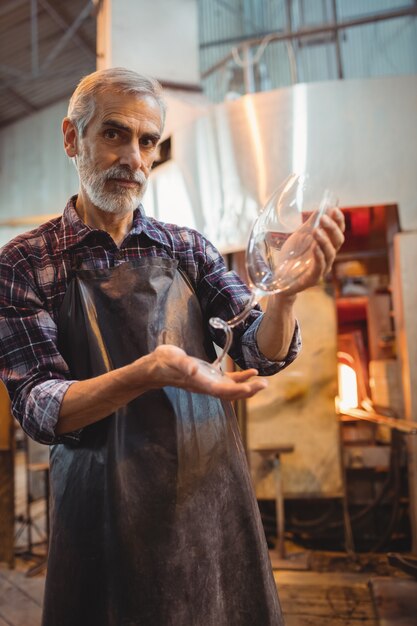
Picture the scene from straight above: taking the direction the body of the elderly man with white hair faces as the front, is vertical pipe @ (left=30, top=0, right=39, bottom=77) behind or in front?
behind

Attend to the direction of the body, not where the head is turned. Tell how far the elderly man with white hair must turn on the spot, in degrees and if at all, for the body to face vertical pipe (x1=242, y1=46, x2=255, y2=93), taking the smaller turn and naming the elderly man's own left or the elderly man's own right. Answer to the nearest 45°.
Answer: approximately 135° to the elderly man's own left

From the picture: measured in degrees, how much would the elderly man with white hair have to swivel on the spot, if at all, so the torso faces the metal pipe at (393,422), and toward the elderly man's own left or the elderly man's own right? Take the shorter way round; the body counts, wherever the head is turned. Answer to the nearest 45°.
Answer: approximately 90° to the elderly man's own left

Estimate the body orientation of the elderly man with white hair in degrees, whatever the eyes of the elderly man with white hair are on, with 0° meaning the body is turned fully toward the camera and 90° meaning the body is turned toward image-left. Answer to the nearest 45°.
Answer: approximately 315°

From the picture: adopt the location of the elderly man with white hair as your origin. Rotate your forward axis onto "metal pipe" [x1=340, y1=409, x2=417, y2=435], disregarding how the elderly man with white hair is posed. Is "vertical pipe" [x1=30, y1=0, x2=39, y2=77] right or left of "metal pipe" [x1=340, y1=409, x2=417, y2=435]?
left
